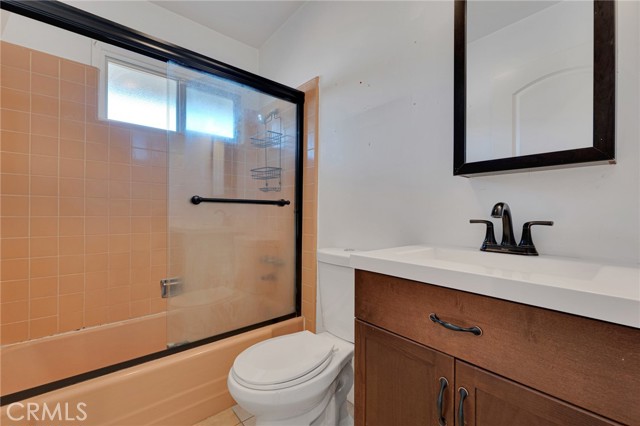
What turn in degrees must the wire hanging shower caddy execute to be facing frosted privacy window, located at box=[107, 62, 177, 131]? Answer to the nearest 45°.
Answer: approximately 45° to its right

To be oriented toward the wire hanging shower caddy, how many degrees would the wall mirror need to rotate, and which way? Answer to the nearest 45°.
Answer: approximately 45° to its right

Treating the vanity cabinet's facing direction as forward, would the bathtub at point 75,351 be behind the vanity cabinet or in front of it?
in front

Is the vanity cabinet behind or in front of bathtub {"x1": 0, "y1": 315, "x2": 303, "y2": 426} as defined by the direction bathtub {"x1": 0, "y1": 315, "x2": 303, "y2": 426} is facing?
in front

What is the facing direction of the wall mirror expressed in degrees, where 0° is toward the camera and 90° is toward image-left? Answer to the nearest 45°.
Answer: approximately 45°

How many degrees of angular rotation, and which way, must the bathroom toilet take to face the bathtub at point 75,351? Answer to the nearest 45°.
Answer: approximately 90° to its right

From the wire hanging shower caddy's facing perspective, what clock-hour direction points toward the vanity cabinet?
The vanity cabinet is roughly at 10 o'clock from the wire hanging shower caddy.

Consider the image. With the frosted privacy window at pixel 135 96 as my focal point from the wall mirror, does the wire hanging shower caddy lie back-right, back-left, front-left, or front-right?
front-right
